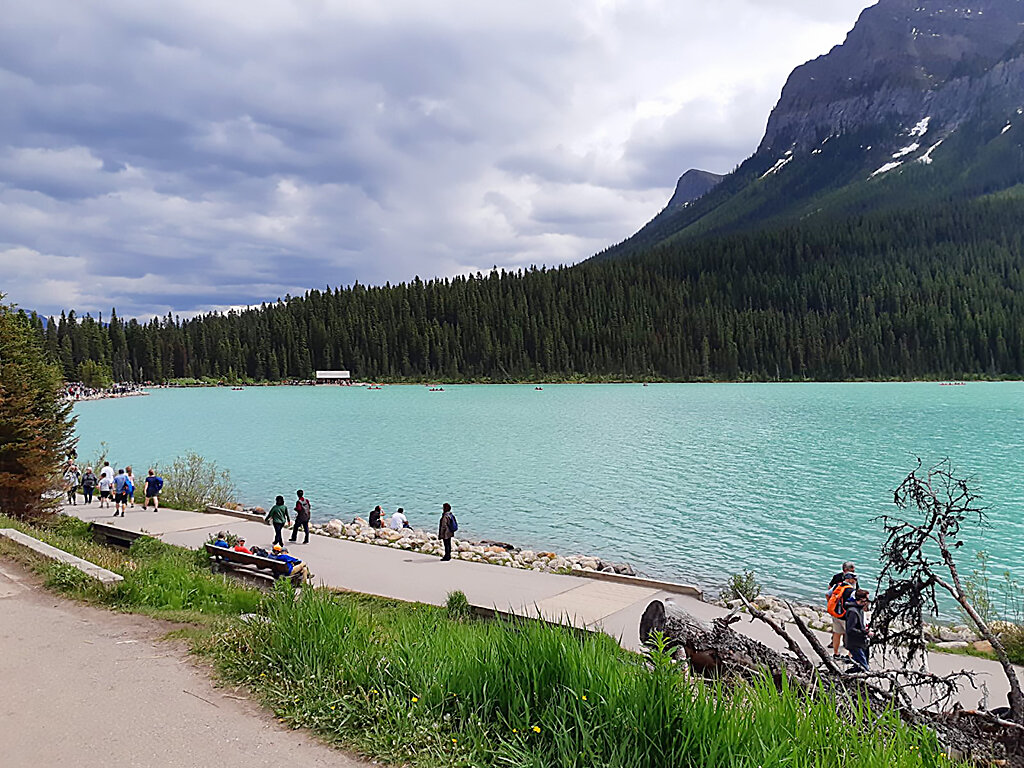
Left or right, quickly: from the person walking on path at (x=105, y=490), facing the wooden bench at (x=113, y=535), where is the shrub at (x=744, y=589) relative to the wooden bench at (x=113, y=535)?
left

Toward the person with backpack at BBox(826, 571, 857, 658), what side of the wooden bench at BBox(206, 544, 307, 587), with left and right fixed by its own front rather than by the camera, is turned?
right

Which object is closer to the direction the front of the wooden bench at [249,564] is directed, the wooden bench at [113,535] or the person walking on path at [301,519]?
the person walking on path

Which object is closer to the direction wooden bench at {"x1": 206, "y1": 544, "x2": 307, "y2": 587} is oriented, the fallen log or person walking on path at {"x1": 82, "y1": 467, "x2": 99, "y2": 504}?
the person walking on path

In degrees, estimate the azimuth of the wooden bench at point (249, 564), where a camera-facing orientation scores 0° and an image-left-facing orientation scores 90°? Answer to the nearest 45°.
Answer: approximately 225°

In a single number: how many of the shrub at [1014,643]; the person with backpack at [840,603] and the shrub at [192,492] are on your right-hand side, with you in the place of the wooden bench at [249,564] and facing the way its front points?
2

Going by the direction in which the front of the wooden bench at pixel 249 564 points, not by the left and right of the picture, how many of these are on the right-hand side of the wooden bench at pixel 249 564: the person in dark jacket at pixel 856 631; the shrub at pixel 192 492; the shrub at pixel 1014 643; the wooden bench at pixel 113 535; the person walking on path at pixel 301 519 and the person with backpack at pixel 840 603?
3

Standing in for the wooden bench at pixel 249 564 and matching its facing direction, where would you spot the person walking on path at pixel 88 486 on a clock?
The person walking on path is roughly at 10 o'clock from the wooden bench.

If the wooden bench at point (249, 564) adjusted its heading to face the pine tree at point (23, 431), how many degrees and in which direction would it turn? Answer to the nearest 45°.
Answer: approximately 90° to its left

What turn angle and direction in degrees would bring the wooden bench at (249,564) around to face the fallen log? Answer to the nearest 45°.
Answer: approximately 90° to its right

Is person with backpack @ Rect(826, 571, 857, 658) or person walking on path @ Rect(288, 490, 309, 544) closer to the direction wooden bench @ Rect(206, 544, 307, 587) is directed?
the person walking on path

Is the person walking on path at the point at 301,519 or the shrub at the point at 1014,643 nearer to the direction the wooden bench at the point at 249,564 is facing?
the person walking on path

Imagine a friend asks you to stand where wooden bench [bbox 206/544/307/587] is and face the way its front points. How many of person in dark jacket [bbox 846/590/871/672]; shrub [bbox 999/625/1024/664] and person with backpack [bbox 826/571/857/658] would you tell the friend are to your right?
3
